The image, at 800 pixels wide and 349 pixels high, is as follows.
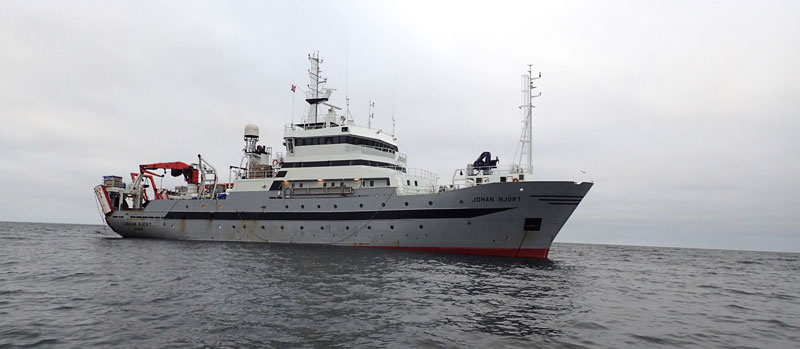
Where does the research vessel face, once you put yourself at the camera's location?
facing the viewer and to the right of the viewer
